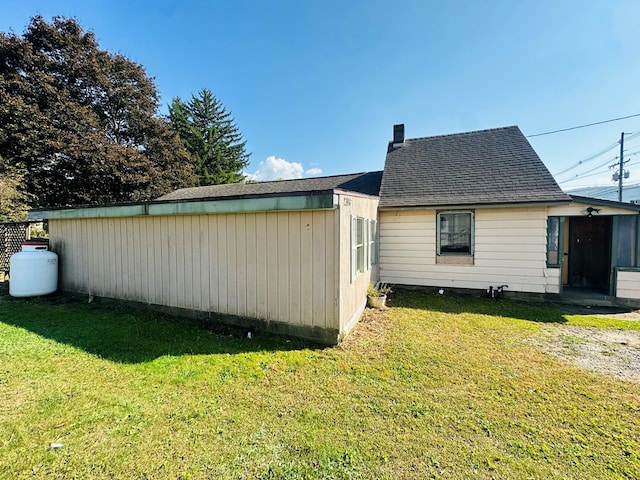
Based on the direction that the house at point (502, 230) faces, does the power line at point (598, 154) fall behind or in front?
behind

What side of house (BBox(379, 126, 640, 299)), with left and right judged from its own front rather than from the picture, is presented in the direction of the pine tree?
right

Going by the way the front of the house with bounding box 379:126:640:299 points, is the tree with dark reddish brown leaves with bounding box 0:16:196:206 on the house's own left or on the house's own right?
on the house's own right

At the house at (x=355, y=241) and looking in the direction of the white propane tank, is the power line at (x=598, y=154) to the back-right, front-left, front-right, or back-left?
back-right

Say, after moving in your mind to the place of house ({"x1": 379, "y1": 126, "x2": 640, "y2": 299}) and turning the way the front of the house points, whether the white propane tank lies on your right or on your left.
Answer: on your right

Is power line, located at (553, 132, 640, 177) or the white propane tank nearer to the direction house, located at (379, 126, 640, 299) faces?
the white propane tank

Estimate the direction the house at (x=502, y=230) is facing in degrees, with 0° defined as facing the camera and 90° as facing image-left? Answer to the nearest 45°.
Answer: approximately 0°

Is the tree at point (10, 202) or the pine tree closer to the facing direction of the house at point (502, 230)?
the tree

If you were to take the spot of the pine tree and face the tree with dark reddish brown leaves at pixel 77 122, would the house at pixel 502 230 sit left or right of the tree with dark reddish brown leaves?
left
